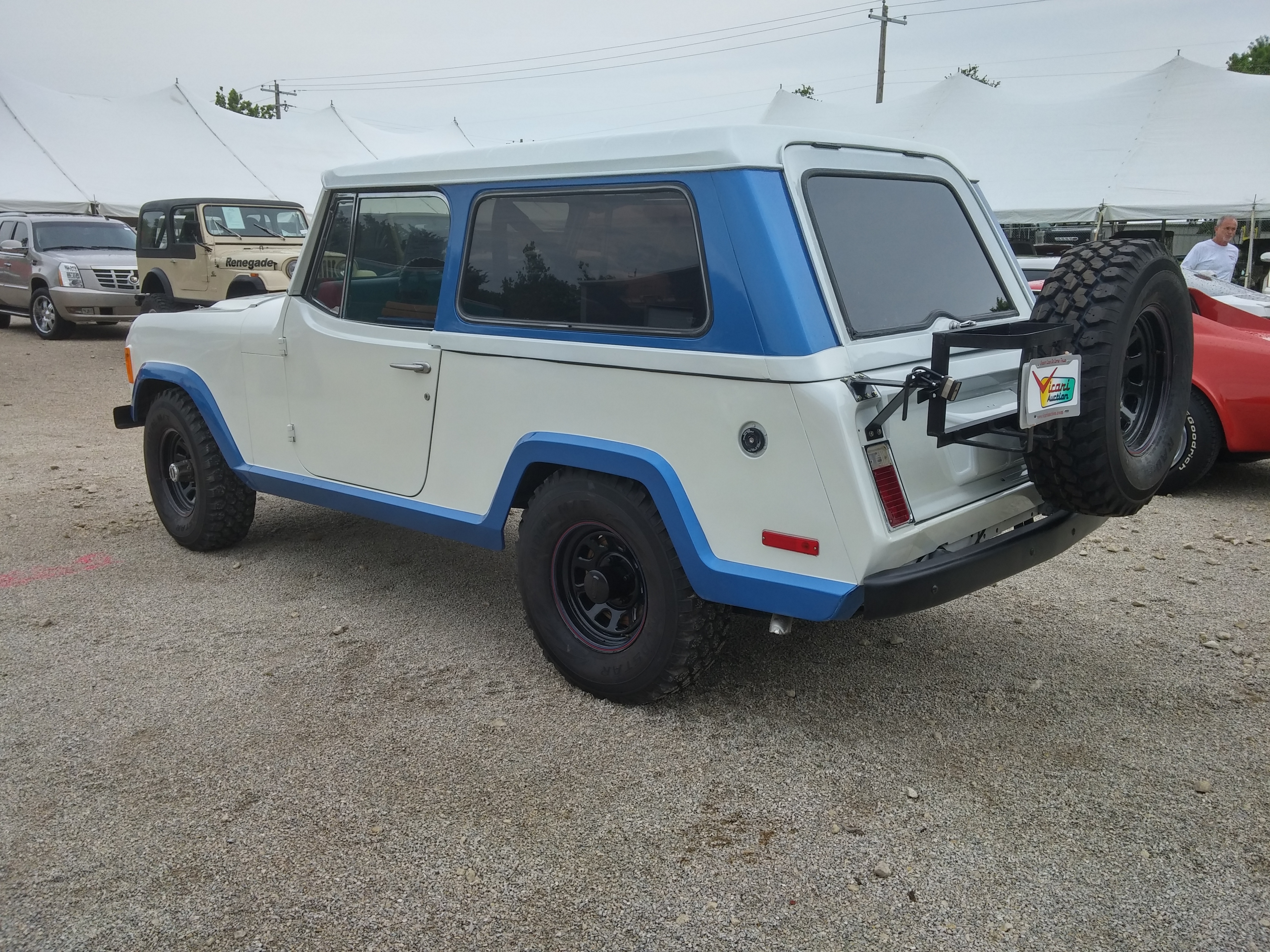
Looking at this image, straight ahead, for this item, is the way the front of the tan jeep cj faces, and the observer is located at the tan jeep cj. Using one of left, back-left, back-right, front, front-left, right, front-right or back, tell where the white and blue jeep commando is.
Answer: front-right

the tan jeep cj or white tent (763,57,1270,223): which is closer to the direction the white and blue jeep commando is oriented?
the tan jeep cj

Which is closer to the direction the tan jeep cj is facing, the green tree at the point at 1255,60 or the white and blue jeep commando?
the white and blue jeep commando

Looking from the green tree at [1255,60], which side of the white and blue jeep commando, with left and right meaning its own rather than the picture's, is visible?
right

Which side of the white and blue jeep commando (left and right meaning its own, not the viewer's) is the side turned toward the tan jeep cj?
front

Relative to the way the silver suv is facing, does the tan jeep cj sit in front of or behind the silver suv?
in front

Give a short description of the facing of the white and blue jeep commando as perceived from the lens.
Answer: facing away from the viewer and to the left of the viewer

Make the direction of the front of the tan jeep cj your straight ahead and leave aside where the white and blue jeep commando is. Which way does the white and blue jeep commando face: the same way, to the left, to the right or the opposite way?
the opposite way

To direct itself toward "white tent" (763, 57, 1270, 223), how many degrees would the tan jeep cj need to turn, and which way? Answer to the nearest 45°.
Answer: approximately 45° to its left

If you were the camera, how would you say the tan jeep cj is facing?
facing the viewer and to the right of the viewer
